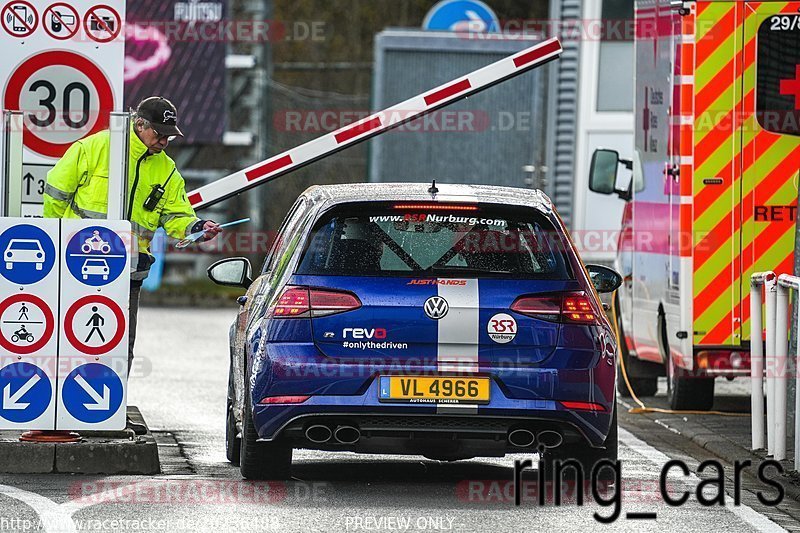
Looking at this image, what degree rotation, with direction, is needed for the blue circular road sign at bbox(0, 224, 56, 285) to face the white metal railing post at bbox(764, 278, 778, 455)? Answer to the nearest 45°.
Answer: approximately 90° to its left

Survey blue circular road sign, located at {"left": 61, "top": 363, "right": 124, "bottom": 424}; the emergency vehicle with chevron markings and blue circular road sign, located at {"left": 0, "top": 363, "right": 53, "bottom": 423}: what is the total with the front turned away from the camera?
1

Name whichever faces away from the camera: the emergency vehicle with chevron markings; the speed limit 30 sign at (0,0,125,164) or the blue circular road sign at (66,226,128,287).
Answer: the emergency vehicle with chevron markings

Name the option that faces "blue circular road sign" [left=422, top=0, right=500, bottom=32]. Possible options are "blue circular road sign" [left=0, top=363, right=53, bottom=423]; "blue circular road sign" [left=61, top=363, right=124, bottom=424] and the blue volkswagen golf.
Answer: the blue volkswagen golf

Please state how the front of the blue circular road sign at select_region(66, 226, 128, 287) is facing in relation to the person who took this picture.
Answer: facing the viewer

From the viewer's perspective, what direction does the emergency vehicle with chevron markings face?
away from the camera

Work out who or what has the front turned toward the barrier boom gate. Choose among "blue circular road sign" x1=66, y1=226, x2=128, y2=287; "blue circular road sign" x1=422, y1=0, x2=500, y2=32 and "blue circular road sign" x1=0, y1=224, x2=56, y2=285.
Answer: "blue circular road sign" x1=422, y1=0, x2=500, y2=32

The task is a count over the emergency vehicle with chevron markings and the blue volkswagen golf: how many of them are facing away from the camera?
2

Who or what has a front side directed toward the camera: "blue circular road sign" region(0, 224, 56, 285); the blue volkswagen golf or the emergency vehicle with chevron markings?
the blue circular road sign

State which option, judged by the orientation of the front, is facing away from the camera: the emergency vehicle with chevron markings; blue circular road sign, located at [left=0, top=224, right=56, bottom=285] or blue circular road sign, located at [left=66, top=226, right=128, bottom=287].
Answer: the emergency vehicle with chevron markings

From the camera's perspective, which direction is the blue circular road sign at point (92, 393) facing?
toward the camera

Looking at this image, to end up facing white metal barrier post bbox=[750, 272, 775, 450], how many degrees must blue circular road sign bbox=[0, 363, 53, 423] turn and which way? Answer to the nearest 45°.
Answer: approximately 90° to its left

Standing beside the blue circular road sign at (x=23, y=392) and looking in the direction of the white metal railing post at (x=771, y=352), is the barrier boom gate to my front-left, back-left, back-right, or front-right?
front-left

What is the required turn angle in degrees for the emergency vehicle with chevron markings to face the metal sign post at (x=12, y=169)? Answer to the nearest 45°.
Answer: approximately 135° to its left
